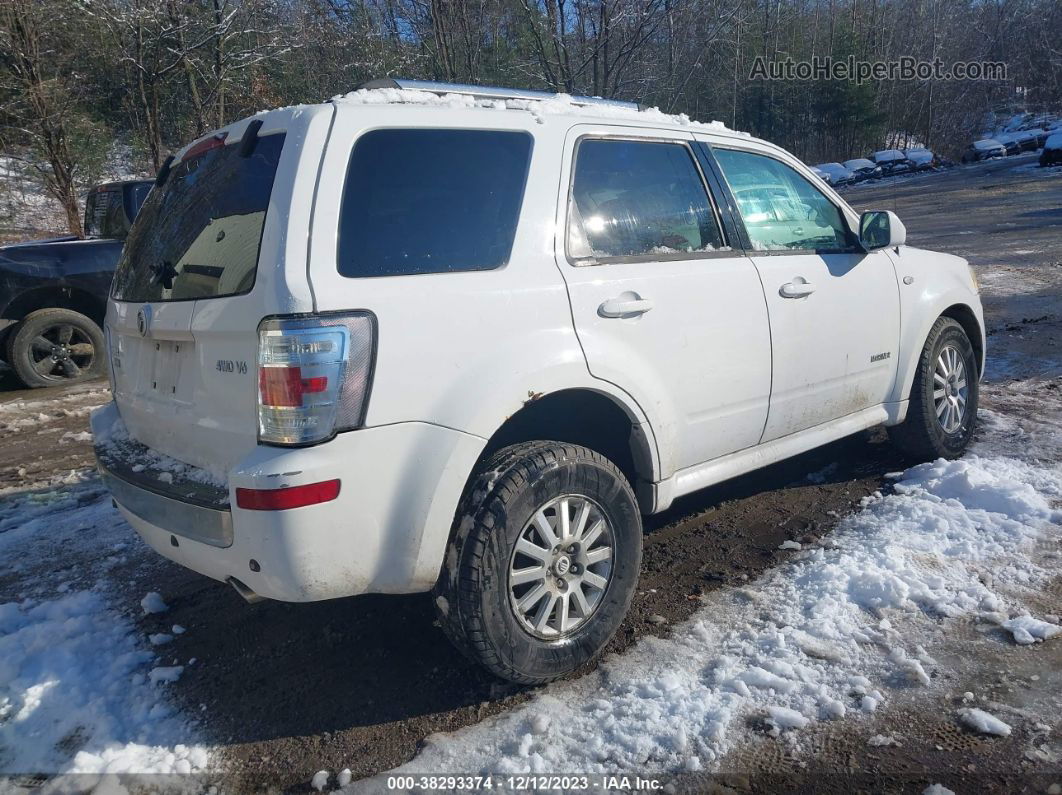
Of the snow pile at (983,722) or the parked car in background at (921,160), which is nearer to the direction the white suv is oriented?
the parked car in background

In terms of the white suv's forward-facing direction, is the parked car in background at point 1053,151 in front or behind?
in front

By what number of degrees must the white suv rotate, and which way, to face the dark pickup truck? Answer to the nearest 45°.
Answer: approximately 90° to its left

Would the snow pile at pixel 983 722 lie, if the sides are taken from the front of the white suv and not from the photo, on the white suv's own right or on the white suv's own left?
on the white suv's own right

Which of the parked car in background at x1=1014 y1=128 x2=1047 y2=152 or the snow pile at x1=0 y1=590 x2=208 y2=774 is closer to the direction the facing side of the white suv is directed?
the parked car in background

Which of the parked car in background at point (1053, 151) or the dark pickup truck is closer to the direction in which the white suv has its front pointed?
the parked car in background

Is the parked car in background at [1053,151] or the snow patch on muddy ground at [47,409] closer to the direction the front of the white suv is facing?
the parked car in background

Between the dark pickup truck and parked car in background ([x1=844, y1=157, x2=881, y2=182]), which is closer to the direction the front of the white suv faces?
the parked car in background

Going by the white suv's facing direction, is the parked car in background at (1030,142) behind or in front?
in front

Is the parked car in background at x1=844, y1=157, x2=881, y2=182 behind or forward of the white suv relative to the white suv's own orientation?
forward

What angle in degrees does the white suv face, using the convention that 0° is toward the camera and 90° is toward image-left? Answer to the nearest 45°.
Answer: approximately 225°

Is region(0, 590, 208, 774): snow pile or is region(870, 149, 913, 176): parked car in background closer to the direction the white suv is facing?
the parked car in background

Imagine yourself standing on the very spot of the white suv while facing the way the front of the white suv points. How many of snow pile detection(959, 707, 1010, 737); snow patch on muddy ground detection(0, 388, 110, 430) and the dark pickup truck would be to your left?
2

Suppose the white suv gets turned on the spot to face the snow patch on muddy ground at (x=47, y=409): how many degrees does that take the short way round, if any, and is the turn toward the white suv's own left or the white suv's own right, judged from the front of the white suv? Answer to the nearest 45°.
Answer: approximately 90° to the white suv's own left

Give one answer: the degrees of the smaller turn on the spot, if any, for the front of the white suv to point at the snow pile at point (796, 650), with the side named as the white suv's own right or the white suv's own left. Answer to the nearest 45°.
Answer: approximately 45° to the white suv's own right
